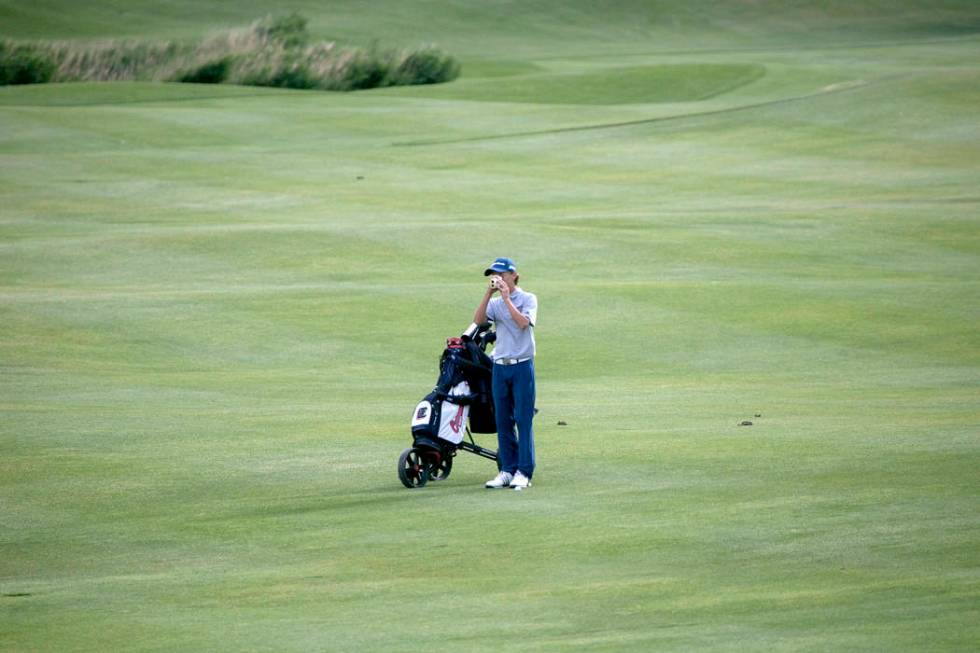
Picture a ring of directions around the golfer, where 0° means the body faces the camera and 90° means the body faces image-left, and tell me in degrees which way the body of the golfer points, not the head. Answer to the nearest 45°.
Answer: approximately 45°
